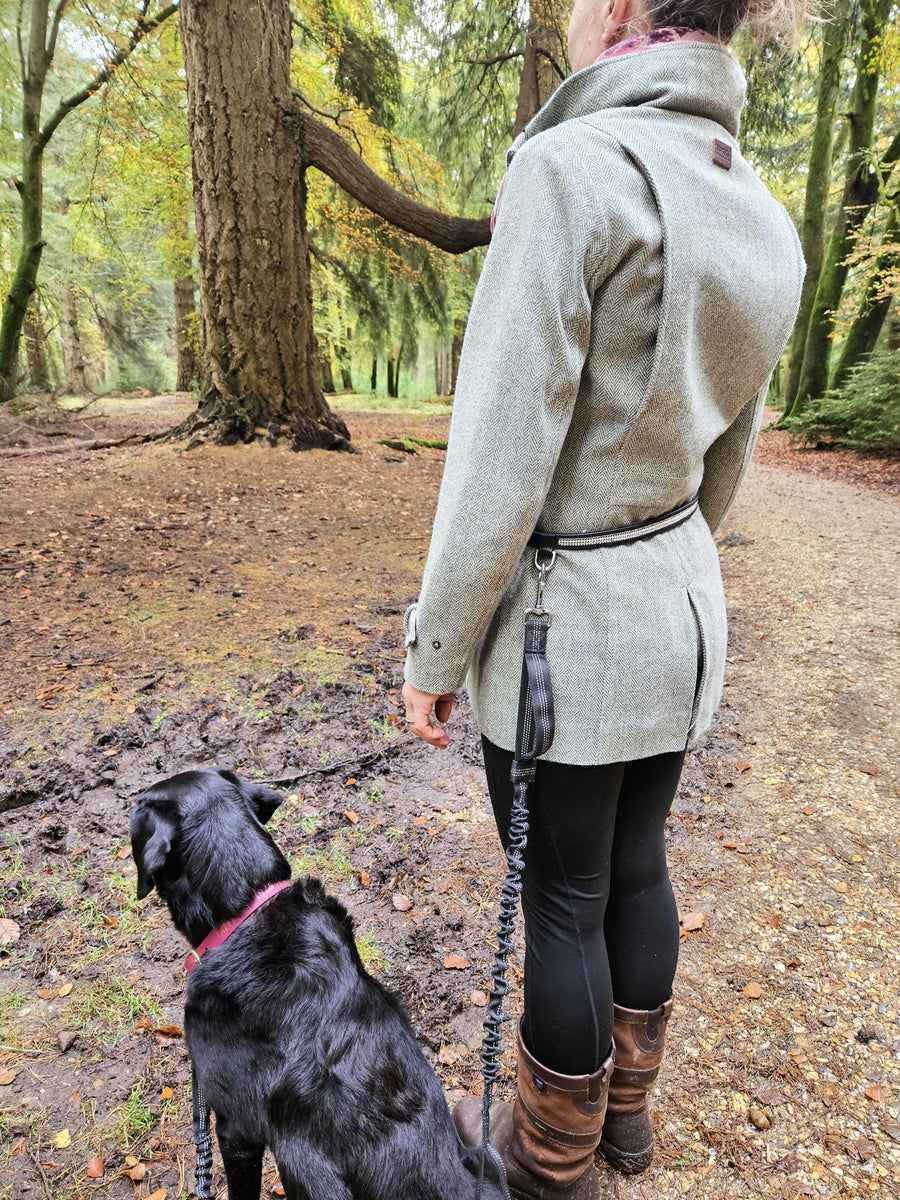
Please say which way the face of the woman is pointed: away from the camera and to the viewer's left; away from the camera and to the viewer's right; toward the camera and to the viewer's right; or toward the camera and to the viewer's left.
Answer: away from the camera and to the viewer's left

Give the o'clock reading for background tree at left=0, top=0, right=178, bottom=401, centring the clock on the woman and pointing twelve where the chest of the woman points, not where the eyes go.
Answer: The background tree is roughly at 12 o'clock from the woman.

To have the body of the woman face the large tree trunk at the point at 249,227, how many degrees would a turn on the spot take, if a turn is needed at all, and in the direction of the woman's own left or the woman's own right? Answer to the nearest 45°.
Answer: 0° — they already face it

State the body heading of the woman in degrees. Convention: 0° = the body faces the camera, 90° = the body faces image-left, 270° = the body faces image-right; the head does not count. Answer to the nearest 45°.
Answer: approximately 135°

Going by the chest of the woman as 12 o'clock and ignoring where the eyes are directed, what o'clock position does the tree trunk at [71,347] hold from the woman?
The tree trunk is roughly at 12 o'clock from the woman.

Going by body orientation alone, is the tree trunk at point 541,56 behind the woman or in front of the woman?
in front

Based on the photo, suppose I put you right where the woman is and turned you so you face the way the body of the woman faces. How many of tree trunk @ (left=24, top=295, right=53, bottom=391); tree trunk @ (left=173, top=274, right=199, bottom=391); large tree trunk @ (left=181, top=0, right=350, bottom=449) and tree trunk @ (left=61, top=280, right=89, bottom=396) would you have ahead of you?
4

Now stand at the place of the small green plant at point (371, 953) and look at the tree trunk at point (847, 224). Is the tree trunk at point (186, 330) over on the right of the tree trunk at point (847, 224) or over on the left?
left

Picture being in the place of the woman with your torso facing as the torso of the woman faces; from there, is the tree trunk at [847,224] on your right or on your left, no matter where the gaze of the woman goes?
on your right
